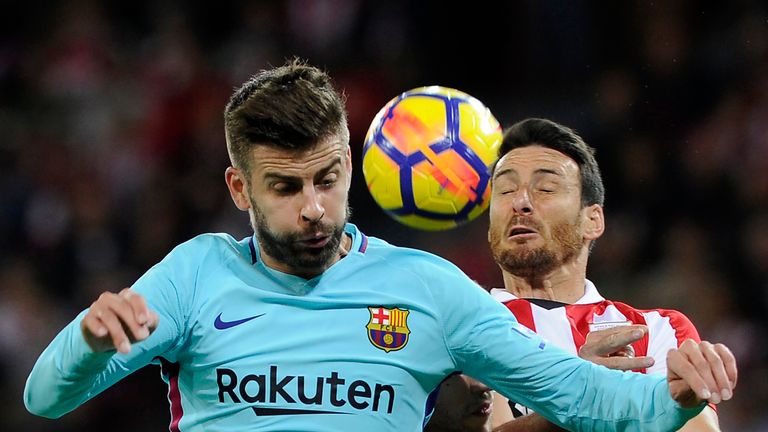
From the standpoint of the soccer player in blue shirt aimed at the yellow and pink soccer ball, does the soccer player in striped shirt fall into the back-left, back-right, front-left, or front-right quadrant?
front-right

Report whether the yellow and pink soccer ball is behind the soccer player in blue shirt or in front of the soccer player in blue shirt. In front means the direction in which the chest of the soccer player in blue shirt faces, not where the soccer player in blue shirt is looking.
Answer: behind

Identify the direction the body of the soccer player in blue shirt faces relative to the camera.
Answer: toward the camera

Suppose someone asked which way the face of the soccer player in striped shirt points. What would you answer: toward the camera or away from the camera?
toward the camera

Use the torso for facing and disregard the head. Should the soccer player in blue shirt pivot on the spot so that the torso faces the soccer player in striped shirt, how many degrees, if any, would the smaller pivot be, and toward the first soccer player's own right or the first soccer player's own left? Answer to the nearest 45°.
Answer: approximately 135° to the first soccer player's own left
